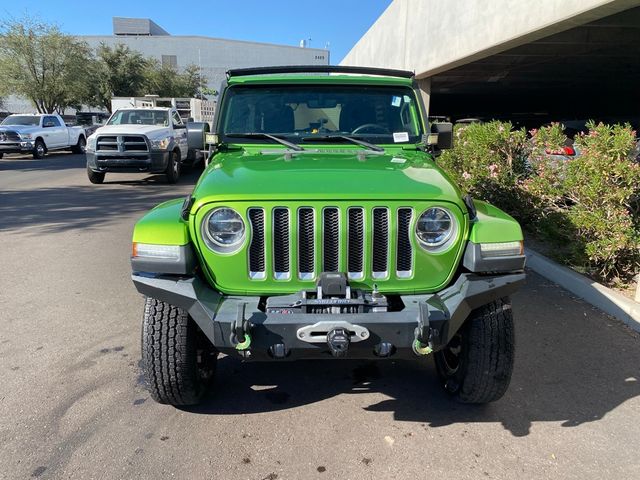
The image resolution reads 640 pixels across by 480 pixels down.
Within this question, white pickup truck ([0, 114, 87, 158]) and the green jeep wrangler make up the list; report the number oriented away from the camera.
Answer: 0

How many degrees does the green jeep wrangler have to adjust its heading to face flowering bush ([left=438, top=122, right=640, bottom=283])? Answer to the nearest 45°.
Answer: approximately 135° to its left

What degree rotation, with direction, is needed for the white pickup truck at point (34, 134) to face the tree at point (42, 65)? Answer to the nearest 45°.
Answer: approximately 135° to its right

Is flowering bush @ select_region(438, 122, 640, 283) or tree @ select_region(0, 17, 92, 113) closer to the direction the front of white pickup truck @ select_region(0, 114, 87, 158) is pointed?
the flowering bush

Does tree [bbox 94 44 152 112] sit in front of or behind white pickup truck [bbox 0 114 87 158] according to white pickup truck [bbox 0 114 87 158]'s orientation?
behind

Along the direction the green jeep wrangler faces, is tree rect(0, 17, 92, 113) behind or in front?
behind

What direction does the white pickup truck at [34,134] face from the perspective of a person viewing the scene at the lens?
facing the viewer and to the left of the viewer

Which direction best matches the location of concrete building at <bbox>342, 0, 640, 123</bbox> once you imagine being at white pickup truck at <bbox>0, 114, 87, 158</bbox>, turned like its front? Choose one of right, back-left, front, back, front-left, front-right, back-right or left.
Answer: left

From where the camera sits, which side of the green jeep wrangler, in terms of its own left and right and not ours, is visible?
front

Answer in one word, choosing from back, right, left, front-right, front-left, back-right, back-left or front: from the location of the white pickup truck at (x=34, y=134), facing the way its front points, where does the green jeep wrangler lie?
front-left

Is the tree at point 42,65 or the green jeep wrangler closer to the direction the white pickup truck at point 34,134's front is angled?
the green jeep wrangler

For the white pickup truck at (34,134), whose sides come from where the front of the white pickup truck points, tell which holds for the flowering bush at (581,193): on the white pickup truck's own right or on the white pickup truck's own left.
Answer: on the white pickup truck's own left
